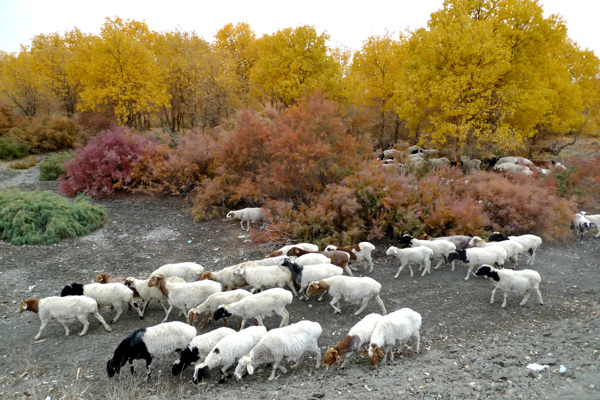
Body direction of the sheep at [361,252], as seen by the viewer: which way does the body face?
to the viewer's left

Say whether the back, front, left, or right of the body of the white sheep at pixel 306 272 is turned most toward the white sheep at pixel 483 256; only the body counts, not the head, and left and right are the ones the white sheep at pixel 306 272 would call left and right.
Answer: back

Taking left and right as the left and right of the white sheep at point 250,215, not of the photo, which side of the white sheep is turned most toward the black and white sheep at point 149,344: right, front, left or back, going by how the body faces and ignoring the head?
left

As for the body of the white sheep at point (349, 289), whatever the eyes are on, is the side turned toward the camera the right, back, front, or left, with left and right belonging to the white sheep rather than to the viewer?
left

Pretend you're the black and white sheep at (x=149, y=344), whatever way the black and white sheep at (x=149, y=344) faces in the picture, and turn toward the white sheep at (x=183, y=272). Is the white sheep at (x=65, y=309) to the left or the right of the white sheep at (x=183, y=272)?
left

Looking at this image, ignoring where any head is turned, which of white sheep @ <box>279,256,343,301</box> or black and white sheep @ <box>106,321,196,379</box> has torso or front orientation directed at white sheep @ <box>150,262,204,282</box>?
white sheep @ <box>279,256,343,301</box>

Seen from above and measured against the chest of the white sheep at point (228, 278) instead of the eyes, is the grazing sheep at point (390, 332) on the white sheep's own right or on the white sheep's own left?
on the white sheep's own left

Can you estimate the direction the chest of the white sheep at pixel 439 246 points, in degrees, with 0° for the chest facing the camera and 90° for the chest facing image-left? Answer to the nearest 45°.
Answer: approximately 90°

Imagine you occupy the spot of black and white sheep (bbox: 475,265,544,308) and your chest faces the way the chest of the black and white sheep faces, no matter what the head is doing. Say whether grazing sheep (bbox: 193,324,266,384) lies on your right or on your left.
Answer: on your left

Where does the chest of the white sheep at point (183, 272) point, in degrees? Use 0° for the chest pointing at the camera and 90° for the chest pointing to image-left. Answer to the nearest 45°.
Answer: approximately 90°

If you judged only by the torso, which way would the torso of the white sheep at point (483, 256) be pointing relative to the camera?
to the viewer's left

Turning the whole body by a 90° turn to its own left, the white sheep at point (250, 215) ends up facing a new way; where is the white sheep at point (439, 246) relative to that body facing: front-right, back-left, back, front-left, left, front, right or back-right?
front-left

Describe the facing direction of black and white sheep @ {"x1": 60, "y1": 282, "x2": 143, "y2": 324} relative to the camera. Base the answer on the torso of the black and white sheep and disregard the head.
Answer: to the viewer's left

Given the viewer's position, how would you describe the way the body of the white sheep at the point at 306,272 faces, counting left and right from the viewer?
facing to the left of the viewer

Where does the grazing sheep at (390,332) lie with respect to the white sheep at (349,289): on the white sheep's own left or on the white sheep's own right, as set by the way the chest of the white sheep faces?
on the white sheep's own left

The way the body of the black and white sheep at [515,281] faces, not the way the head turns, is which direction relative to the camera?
to the viewer's left

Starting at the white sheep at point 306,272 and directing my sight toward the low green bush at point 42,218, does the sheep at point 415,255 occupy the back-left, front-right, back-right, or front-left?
back-right

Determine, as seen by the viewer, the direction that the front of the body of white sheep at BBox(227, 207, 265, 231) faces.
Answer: to the viewer's left
